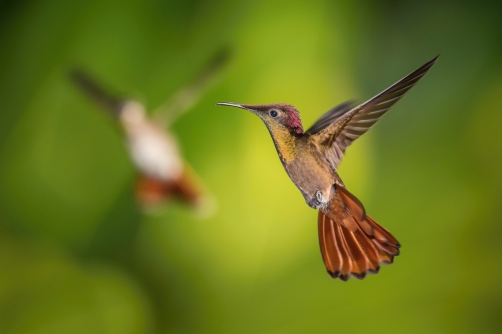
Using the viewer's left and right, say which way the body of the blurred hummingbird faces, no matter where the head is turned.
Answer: facing the viewer and to the left of the viewer

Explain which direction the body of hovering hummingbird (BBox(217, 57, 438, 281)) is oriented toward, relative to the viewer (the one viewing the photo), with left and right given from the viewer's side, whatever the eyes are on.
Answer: facing to the left of the viewer

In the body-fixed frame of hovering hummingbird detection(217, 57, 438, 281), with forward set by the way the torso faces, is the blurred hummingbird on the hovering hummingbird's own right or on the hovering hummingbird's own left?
on the hovering hummingbird's own right

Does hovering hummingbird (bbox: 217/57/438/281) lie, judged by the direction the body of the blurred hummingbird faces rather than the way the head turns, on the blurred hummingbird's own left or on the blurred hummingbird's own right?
on the blurred hummingbird's own left

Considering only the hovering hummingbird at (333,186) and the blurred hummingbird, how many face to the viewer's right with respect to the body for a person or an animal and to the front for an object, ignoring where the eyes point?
0
